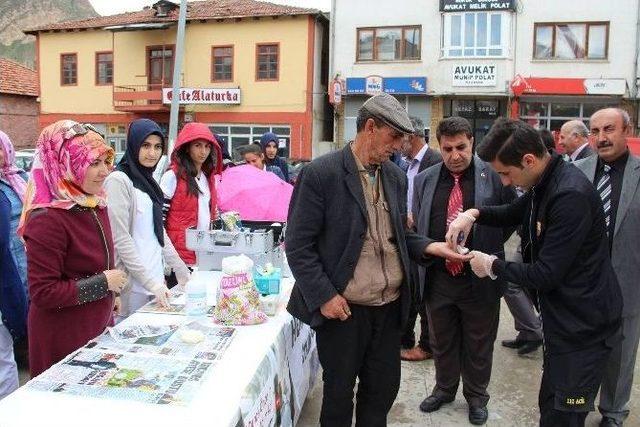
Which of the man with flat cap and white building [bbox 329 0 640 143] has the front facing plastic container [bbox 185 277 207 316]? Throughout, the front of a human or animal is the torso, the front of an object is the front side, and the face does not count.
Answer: the white building

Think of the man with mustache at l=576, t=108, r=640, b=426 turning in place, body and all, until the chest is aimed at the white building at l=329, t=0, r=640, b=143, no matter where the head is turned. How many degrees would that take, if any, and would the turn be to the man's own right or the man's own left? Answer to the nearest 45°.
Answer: approximately 135° to the man's own right

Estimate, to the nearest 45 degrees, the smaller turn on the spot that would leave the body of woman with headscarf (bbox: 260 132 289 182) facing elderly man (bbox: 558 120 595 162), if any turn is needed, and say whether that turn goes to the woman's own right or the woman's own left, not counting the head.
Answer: approximately 90° to the woman's own left

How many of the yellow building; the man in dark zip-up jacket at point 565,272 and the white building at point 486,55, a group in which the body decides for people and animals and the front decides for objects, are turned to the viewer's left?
1

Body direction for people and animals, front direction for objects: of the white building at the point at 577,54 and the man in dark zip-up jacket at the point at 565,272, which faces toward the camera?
the white building

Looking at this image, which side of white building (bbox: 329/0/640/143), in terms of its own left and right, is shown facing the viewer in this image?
front

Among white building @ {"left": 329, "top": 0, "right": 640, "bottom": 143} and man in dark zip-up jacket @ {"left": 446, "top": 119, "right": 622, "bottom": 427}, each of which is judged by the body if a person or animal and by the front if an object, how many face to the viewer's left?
1

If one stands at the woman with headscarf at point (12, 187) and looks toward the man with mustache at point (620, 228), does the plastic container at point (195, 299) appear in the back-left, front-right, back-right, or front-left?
front-right

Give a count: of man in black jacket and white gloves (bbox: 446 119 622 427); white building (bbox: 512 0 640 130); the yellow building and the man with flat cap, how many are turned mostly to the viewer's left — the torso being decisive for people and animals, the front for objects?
1

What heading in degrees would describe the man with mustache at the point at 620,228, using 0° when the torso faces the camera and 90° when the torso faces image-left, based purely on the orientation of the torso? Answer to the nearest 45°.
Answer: approximately 45°

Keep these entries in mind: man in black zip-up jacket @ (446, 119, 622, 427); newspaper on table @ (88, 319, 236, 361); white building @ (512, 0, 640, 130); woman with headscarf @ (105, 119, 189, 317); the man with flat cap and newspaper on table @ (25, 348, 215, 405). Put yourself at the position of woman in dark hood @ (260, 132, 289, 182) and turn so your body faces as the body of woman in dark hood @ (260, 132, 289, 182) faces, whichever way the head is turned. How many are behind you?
1

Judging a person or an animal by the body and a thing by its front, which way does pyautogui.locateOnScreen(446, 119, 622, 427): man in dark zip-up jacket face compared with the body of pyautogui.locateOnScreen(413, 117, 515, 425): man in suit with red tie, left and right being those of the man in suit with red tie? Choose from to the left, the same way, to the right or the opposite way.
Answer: to the right

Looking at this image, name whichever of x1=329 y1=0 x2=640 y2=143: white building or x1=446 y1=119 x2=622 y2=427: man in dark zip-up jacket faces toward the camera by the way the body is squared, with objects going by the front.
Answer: the white building

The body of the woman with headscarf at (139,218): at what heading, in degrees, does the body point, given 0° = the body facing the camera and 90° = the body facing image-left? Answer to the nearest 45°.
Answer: approximately 315°

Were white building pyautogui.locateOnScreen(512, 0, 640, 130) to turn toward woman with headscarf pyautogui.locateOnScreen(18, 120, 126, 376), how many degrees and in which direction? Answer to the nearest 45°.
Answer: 0° — it already faces them

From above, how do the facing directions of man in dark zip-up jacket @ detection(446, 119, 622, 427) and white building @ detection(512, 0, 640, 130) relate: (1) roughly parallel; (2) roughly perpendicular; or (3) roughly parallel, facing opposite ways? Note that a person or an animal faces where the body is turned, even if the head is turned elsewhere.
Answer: roughly perpendicular

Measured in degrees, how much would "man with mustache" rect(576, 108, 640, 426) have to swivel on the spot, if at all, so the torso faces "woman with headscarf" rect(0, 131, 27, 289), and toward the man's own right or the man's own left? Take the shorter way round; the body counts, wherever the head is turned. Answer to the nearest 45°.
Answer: approximately 45° to the man's own right

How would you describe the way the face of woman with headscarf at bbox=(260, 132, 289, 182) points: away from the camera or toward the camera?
toward the camera
